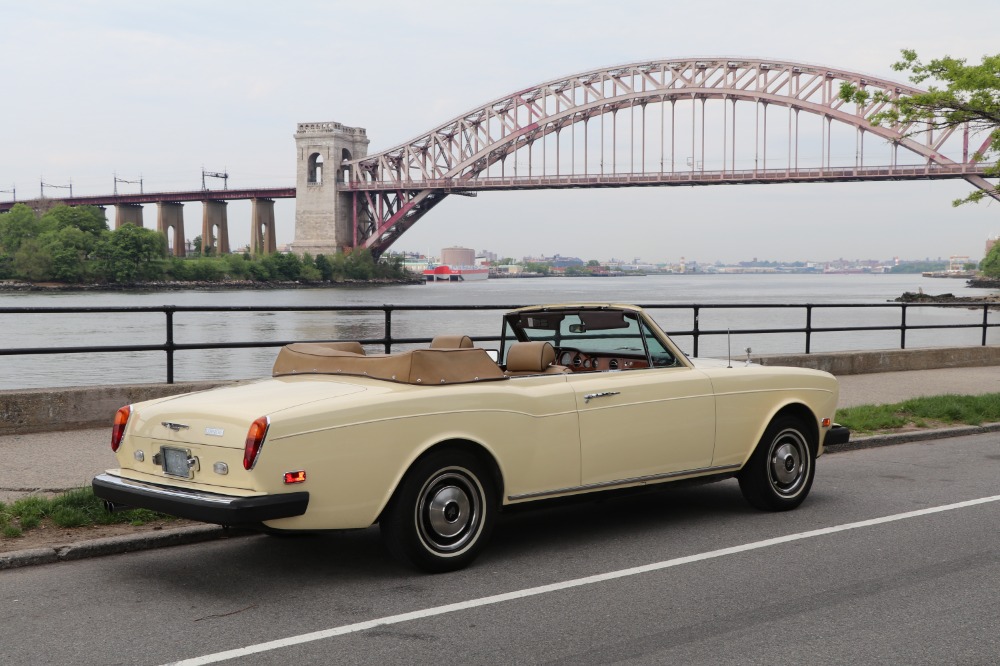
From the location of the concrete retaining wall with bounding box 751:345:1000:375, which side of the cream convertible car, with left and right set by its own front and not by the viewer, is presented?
front

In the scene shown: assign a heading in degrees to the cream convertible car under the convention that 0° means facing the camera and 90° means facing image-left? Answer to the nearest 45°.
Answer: approximately 225°

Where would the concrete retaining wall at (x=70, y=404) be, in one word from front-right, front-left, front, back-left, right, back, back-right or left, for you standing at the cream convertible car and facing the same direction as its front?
left

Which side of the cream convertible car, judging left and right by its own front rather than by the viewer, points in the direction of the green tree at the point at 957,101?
front
